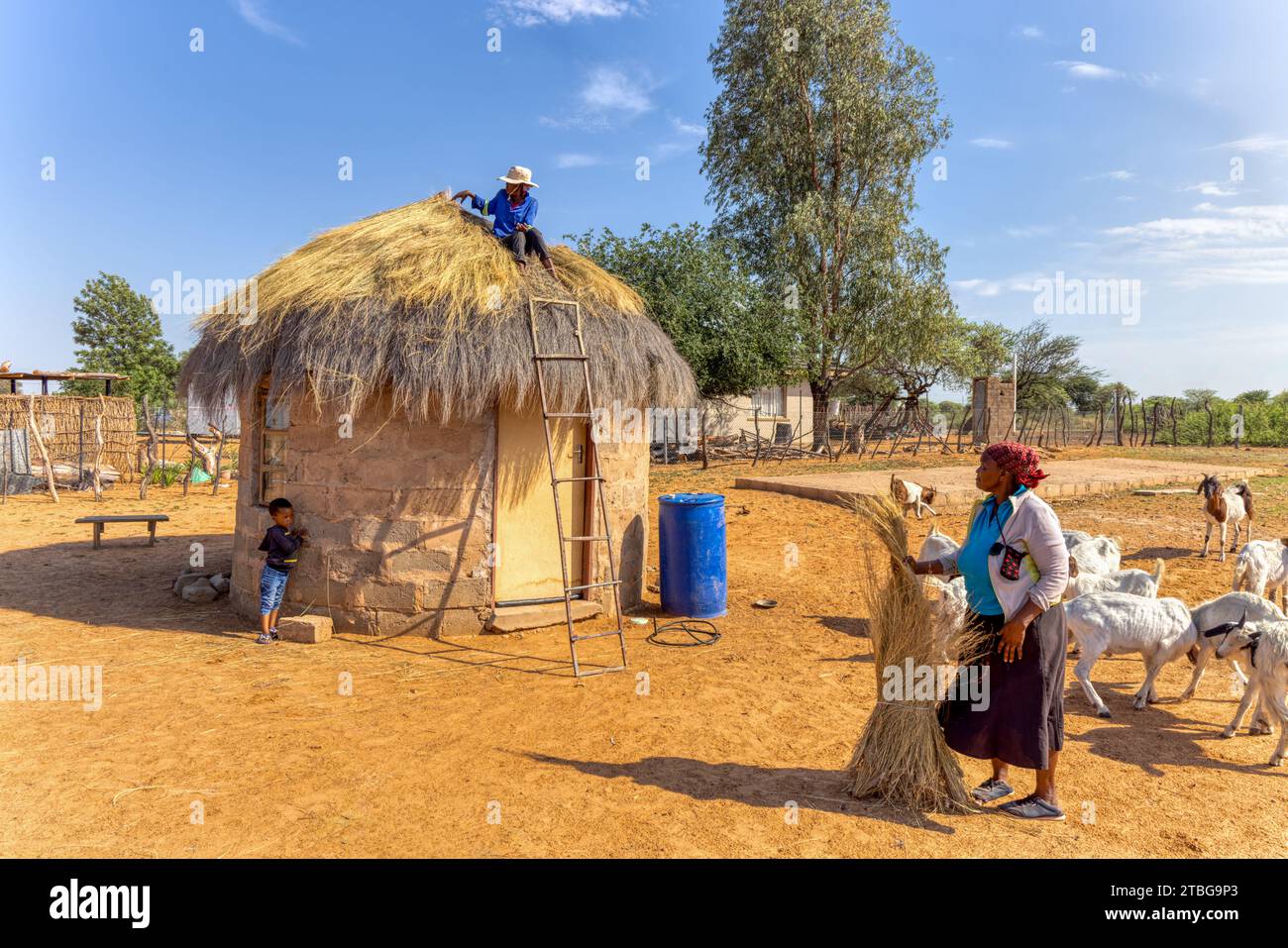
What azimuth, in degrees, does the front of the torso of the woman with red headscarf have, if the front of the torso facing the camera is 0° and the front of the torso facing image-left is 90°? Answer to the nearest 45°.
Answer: approximately 90°

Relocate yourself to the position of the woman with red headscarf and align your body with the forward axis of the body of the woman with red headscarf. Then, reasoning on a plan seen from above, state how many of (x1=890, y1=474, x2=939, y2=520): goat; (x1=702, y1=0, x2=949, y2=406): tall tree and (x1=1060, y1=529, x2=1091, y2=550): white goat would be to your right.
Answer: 3

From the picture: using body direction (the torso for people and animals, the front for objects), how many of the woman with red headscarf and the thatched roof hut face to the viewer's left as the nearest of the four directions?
1

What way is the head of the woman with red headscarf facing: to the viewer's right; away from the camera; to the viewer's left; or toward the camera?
to the viewer's left

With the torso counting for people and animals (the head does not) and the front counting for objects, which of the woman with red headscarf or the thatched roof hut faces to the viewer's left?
the woman with red headscarf
